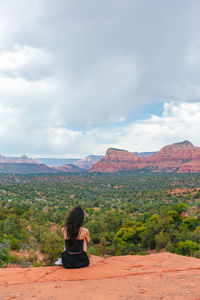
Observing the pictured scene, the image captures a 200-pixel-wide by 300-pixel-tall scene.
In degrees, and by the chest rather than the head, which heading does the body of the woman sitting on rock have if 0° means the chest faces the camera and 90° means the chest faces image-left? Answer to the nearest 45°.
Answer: approximately 180°

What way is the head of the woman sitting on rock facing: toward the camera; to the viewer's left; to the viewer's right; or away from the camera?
away from the camera
